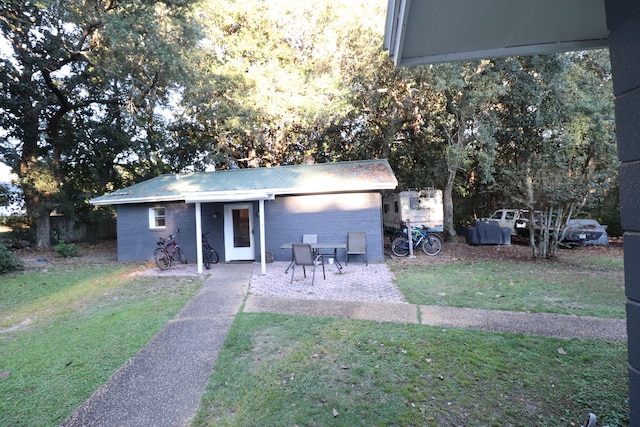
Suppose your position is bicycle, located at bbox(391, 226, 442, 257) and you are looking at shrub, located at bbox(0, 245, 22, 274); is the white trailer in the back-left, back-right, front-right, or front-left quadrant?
back-right

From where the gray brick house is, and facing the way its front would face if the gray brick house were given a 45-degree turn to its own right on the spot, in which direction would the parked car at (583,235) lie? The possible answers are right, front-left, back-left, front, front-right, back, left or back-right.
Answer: back-left

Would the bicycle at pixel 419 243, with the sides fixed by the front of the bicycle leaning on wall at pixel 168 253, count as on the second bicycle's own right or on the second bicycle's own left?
on the second bicycle's own right

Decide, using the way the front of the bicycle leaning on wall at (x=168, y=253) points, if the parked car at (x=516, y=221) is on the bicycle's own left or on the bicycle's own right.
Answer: on the bicycle's own right

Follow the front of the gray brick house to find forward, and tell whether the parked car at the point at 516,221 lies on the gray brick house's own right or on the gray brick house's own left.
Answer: on the gray brick house's own left

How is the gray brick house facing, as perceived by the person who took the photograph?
facing the viewer

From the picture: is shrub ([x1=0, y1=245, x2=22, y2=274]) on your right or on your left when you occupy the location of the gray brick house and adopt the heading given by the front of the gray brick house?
on your right

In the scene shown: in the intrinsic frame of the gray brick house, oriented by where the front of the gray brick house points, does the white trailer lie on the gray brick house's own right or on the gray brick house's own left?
on the gray brick house's own left
